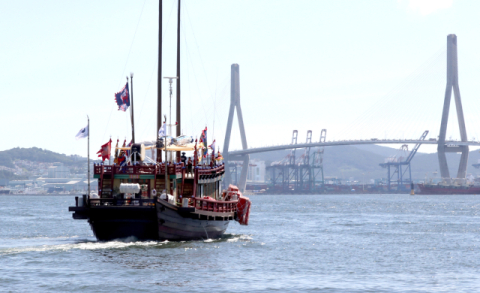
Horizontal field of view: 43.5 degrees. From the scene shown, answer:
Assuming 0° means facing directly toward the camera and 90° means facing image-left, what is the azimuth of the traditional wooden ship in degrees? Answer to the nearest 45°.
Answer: approximately 225°
